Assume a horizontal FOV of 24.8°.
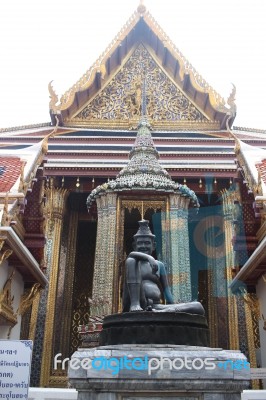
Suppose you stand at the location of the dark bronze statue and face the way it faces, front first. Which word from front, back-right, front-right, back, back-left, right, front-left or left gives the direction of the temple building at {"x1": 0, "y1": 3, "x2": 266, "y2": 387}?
back

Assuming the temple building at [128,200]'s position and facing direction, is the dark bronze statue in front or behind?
in front

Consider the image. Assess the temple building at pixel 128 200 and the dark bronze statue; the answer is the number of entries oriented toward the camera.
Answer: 2

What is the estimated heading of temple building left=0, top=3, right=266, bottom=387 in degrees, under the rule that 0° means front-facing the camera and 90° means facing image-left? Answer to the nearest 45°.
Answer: approximately 0°

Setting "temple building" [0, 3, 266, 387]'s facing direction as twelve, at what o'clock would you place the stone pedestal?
The stone pedestal is roughly at 12 o'clock from the temple building.

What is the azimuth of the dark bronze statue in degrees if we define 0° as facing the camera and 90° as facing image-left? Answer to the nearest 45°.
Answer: approximately 0°
